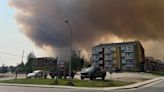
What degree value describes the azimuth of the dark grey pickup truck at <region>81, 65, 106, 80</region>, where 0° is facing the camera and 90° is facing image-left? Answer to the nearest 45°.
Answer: approximately 45°
